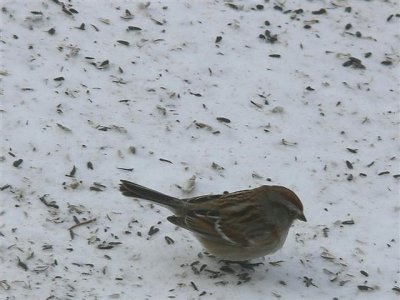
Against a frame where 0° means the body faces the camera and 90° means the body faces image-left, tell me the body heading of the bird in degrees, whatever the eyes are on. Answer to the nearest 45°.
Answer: approximately 270°

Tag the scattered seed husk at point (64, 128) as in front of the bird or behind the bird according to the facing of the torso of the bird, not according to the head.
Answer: behind

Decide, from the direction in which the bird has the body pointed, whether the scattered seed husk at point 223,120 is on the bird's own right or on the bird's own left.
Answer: on the bird's own left
